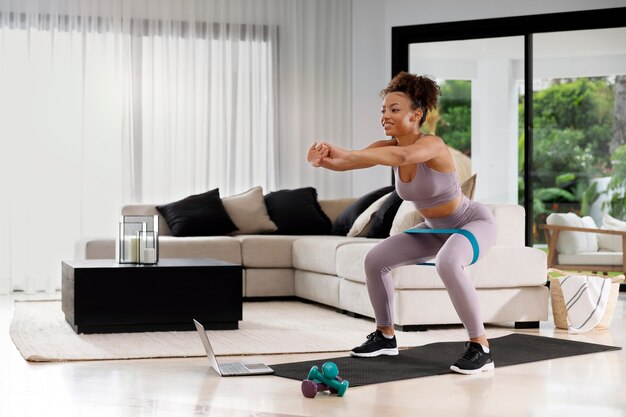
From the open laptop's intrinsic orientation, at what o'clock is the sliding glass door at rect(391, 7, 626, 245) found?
The sliding glass door is roughly at 10 o'clock from the open laptop.

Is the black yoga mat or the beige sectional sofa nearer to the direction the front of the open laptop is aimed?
the black yoga mat

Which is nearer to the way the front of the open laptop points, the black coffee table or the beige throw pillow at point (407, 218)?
the beige throw pillow

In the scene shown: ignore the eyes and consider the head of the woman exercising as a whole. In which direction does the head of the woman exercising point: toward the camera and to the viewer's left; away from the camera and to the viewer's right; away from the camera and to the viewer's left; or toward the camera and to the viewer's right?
toward the camera and to the viewer's left

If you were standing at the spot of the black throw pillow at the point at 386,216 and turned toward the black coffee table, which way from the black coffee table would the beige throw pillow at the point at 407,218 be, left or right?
left

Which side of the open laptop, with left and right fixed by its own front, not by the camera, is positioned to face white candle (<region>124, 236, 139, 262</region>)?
left

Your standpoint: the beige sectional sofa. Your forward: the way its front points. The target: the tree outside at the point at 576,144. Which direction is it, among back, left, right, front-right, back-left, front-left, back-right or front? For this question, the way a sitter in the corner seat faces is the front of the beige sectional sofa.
back

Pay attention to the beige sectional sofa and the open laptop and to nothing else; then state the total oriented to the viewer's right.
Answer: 1

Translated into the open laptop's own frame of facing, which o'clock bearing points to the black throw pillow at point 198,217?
The black throw pillow is roughly at 9 o'clock from the open laptop.

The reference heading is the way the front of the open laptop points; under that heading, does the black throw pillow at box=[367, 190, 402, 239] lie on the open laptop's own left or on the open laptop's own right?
on the open laptop's own left

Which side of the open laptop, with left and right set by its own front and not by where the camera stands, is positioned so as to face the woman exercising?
front

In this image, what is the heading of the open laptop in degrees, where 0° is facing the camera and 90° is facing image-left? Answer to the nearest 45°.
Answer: approximately 270°

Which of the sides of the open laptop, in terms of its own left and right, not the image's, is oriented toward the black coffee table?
left

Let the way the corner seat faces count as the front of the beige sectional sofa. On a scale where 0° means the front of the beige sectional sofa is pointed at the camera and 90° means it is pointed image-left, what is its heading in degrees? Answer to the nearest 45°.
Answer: approximately 45°

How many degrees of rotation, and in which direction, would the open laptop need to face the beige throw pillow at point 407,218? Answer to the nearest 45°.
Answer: approximately 45° to its left

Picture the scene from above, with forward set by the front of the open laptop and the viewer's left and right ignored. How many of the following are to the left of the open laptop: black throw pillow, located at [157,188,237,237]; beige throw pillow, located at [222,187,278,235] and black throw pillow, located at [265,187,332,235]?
3
